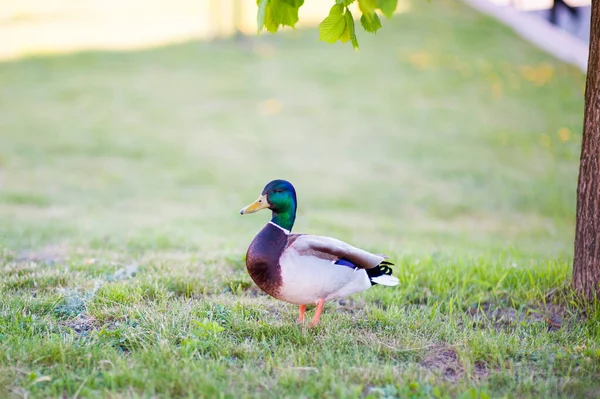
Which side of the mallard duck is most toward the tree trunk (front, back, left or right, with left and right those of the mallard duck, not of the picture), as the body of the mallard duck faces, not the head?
back

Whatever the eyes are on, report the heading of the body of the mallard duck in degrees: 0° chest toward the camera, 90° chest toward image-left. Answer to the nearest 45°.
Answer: approximately 90°
